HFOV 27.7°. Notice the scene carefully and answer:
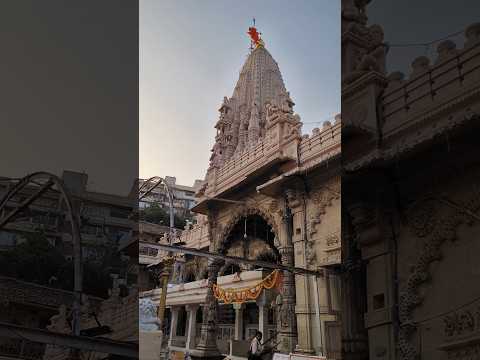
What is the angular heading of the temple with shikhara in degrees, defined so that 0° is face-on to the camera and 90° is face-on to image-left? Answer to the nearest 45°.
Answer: approximately 45°
